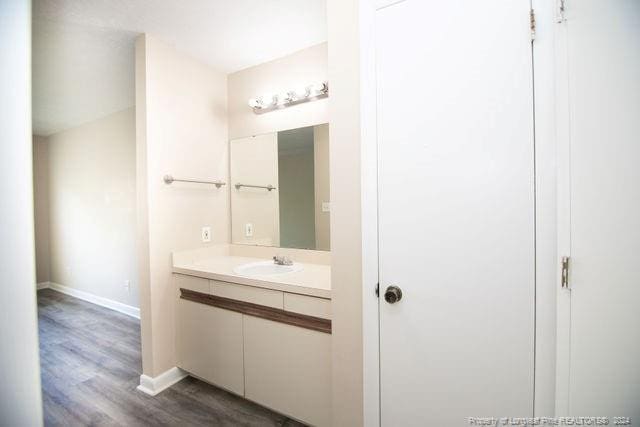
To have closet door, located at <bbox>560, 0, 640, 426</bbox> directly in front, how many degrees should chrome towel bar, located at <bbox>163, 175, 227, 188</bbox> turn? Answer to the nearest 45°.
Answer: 0° — it already faces it

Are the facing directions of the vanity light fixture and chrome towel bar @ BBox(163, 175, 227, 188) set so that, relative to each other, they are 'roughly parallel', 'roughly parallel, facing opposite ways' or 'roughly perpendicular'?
roughly perpendicular

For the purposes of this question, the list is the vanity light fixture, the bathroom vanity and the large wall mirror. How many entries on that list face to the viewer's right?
0

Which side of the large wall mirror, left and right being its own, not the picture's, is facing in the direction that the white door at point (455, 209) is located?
left

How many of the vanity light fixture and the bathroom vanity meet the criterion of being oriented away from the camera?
0

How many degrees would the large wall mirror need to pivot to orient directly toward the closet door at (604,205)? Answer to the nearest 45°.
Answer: approximately 90° to its left

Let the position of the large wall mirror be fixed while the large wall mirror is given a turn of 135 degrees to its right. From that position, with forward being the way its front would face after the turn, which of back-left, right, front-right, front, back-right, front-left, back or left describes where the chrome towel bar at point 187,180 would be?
left

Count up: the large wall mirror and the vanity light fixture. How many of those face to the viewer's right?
0

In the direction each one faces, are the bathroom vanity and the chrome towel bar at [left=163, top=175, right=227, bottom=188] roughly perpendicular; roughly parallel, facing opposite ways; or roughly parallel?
roughly perpendicular

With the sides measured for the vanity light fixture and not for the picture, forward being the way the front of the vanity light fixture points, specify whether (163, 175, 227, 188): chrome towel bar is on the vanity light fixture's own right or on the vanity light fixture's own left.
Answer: on the vanity light fixture's own right

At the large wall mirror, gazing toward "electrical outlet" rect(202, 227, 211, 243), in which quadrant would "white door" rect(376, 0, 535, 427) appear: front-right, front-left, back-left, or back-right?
back-left

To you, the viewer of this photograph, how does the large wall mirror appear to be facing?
facing the viewer and to the left of the viewer
